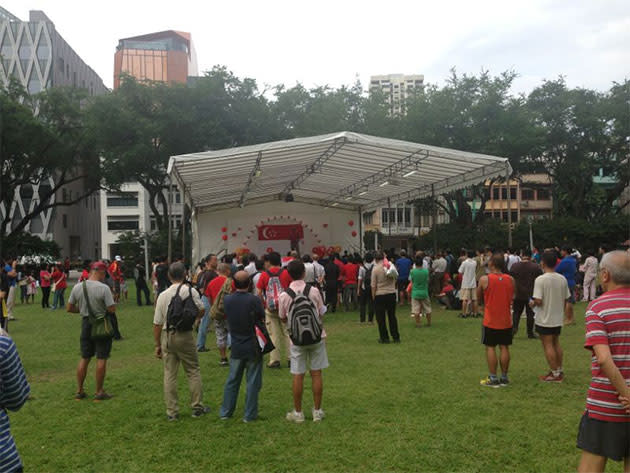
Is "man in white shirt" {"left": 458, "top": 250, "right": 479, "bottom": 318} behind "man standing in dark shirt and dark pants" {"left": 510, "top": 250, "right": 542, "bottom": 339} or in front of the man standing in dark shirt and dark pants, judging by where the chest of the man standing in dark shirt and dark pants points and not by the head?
in front

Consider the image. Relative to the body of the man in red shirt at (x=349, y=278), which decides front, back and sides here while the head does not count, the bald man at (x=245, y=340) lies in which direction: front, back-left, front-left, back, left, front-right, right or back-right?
back

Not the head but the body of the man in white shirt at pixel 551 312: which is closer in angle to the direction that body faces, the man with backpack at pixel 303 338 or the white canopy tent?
the white canopy tent

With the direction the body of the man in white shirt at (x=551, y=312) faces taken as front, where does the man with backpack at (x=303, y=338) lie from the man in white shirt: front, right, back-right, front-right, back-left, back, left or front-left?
left

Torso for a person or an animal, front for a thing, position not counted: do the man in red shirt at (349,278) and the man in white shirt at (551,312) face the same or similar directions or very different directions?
same or similar directions

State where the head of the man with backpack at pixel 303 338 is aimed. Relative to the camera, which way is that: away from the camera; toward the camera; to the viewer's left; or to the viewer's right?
away from the camera

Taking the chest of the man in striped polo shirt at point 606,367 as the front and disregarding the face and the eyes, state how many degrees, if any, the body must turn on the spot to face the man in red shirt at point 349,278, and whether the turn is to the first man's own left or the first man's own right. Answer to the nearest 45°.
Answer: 0° — they already face them

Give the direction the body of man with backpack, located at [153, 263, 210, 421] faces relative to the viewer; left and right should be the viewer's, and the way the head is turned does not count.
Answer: facing away from the viewer

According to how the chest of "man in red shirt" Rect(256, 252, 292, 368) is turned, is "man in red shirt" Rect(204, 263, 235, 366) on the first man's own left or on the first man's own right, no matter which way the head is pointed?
on the first man's own left

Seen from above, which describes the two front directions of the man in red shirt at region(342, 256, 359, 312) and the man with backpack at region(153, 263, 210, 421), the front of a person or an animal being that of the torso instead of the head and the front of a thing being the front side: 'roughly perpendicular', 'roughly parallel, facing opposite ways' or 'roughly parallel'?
roughly parallel

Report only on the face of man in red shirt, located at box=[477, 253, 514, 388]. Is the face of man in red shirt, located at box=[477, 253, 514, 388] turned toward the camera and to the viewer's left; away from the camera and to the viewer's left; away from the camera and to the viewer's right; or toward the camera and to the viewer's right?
away from the camera and to the viewer's left

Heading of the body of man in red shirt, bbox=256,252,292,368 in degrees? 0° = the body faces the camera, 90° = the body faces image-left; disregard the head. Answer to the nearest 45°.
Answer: approximately 180°

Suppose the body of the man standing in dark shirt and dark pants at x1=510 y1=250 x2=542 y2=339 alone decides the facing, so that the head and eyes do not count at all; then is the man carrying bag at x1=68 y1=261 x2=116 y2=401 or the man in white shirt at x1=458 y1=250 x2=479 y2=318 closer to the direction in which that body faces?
the man in white shirt

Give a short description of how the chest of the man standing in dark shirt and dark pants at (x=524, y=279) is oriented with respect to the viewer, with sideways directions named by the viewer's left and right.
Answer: facing away from the viewer

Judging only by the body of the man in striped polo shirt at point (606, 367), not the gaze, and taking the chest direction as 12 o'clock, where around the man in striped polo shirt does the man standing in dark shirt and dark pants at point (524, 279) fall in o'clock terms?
The man standing in dark shirt and dark pants is roughly at 1 o'clock from the man in striped polo shirt.

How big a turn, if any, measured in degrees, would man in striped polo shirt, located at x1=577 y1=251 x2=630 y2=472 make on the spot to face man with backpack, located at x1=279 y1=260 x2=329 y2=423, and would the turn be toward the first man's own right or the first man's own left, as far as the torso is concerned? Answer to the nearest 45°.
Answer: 0° — they already face them

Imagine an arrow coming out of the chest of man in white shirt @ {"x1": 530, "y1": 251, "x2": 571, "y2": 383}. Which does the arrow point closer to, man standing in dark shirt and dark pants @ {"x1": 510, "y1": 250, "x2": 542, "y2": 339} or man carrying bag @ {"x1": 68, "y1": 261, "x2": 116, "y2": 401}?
the man standing in dark shirt and dark pants
